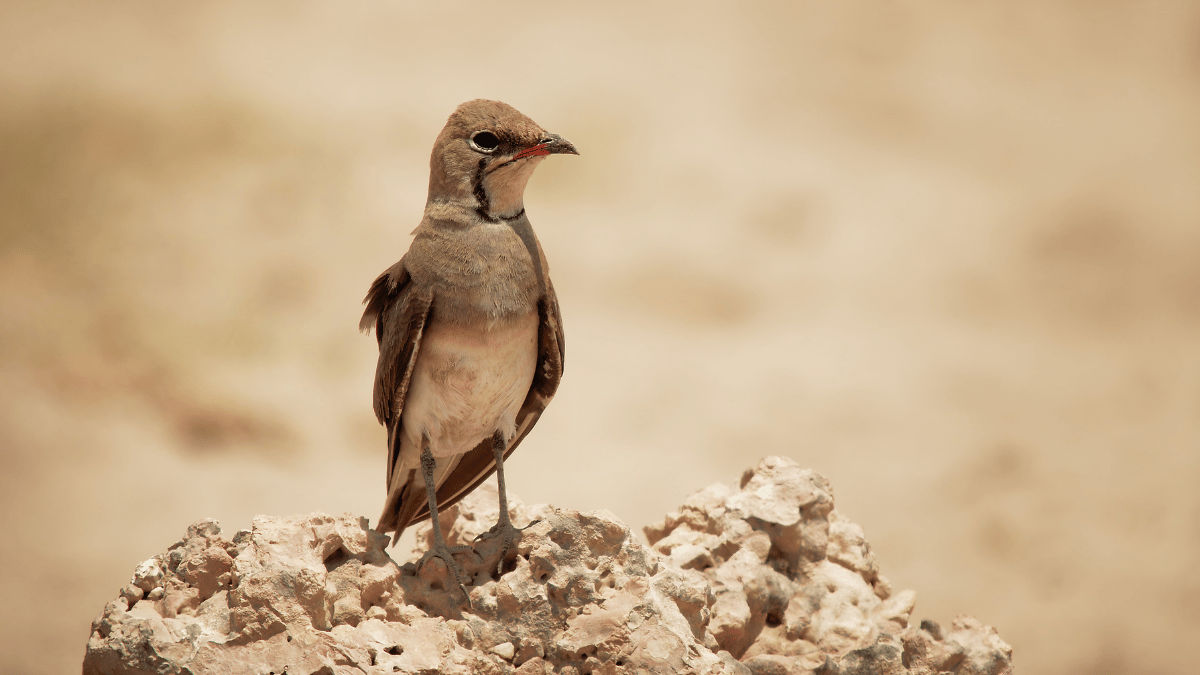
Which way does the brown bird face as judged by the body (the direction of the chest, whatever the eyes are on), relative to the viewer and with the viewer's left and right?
facing the viewer and to the right of the viewer
